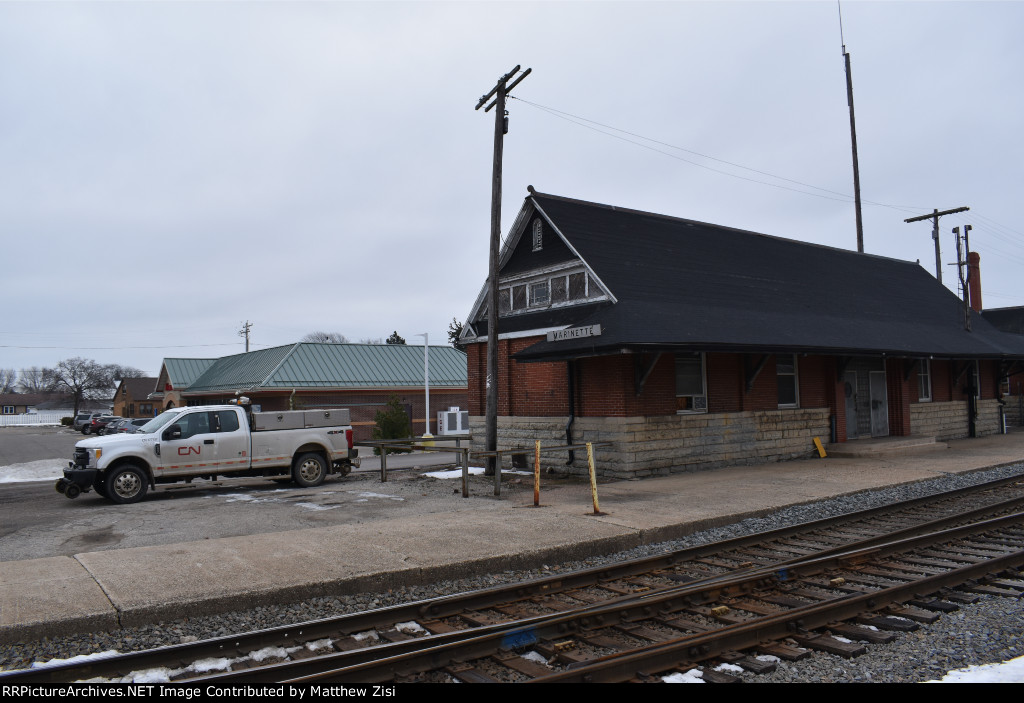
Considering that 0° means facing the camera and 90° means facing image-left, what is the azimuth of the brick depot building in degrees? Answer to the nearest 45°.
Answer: approximately 315°

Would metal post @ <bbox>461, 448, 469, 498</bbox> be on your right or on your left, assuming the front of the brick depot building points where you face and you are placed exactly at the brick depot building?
on your right

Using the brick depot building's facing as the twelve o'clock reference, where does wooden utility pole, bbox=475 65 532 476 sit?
The wooden utility pole is roughly at 3 o'clock from the brick depot building.

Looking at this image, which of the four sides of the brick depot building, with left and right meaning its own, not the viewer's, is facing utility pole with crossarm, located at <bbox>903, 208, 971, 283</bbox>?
left

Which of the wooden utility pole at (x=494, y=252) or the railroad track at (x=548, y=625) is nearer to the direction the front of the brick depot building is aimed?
the railroad track

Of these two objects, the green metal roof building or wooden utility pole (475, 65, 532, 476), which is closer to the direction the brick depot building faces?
the wooden utility pole

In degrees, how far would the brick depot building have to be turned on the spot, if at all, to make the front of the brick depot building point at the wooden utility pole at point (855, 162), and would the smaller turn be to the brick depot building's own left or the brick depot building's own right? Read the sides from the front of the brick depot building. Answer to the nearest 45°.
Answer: approximately 135° to the brick depot building's own left

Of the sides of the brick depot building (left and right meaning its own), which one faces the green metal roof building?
back
